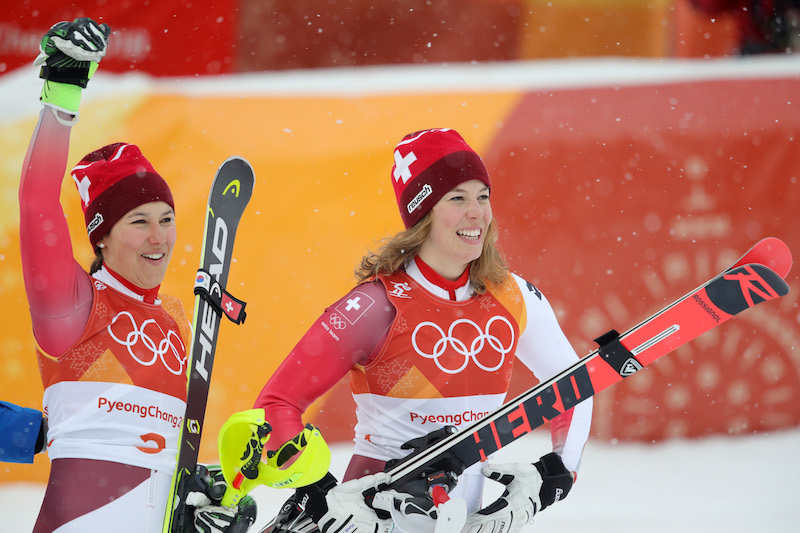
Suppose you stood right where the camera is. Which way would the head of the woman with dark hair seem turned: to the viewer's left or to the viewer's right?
to the viewer's right
